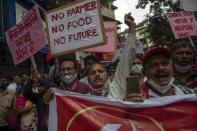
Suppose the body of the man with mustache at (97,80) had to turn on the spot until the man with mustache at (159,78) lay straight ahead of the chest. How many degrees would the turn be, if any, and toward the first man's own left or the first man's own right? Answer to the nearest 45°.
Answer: approximately 45° to the first man's own left

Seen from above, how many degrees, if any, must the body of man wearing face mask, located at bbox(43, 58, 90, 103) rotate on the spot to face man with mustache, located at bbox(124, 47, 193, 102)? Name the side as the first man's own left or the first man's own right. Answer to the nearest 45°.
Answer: approximately 45° to the first man's own left

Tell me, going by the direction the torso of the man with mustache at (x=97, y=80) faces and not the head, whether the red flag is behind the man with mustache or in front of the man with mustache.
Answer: in front

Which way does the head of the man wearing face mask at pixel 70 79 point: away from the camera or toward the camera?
toward the camera

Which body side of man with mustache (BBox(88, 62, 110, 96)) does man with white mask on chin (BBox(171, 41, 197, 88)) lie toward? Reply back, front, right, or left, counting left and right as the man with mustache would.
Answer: left

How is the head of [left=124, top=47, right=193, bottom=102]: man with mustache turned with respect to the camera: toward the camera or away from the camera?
toward the camera

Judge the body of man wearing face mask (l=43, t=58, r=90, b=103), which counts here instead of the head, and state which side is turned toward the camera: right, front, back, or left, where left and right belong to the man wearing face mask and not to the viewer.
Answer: front

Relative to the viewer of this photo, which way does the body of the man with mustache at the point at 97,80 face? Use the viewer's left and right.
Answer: facing the viewer

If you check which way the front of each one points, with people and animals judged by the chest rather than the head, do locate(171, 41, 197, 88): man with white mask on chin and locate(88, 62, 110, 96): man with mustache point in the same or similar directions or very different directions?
same or similar directions

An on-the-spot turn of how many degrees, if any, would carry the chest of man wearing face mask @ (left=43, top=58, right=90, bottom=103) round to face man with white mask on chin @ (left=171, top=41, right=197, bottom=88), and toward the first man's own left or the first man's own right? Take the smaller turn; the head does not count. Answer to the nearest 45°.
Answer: approximately 90° to the first man's own left

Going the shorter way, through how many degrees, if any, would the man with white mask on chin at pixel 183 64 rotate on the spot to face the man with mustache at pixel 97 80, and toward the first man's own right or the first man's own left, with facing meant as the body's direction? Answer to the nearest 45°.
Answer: approximately 45° to the first man's own right

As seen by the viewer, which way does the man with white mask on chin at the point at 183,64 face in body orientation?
toward the camera

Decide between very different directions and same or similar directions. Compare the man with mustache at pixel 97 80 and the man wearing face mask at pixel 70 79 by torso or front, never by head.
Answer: same or similar directions
